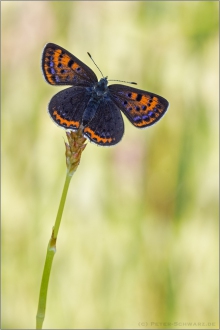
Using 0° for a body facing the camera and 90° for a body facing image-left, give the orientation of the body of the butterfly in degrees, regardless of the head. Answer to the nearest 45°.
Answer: approximately 225°
